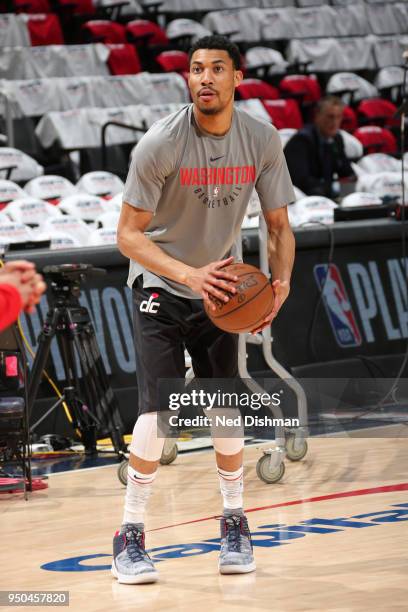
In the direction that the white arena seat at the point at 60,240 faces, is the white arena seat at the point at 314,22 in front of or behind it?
behind

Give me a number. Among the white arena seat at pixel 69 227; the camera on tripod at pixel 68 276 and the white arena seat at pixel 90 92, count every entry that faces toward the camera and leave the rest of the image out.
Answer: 2

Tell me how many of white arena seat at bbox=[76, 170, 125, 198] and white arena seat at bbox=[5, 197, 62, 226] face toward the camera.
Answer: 2

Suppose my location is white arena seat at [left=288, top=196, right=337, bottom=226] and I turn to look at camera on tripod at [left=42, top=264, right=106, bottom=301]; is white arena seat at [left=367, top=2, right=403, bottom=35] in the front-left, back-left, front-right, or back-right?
back-right

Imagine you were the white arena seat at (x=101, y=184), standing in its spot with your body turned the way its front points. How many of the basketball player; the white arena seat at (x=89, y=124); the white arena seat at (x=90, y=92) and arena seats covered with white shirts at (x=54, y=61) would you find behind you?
3

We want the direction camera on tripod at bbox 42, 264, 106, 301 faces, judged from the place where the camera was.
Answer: facing to the right of the viewer

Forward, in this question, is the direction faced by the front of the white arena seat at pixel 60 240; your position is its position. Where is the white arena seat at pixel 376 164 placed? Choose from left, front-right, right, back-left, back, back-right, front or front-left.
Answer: back-left

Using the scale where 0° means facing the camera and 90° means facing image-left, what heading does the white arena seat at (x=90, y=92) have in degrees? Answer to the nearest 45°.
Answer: approximately 0°

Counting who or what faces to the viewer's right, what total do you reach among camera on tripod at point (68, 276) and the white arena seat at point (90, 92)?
1

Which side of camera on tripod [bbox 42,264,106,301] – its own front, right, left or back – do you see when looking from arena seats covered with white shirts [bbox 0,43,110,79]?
left

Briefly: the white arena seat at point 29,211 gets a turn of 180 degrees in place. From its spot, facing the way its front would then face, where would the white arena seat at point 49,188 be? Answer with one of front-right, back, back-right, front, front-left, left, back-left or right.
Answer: front
